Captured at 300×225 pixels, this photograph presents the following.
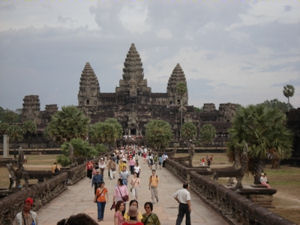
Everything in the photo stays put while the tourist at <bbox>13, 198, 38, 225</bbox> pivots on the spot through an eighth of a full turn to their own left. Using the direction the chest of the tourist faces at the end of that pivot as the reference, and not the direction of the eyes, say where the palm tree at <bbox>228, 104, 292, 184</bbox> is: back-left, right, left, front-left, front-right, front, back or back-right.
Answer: left

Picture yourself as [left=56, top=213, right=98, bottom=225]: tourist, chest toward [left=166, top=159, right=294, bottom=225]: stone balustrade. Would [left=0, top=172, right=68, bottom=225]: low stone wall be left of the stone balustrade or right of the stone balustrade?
left

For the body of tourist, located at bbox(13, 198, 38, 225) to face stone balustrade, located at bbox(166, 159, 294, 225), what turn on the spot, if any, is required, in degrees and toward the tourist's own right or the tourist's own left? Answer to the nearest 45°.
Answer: approximately 135° to the tourist's own left

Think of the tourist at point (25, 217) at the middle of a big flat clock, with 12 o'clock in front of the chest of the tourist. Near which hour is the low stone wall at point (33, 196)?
The low stone wall is roughly at 6 o'clock from the tourist.

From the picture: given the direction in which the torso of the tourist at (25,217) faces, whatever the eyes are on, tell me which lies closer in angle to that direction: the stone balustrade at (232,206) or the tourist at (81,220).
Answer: the tourist

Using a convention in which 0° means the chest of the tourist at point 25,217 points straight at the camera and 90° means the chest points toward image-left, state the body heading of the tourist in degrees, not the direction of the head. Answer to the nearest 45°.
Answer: approximately 0°
